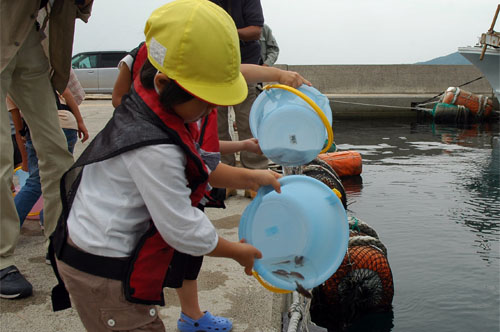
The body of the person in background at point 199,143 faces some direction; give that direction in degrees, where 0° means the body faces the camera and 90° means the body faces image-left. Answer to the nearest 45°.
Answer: approximately 270°

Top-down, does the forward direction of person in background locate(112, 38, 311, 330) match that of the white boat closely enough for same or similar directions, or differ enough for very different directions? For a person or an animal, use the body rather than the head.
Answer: very different directions

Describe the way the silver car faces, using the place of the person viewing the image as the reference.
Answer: facing to the left of the viewer

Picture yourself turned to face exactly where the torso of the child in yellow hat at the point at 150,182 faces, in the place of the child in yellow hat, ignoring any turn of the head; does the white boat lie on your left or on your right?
on your left

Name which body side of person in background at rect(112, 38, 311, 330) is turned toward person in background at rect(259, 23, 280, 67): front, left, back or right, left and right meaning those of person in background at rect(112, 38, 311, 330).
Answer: left

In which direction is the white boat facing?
to the viewer's left

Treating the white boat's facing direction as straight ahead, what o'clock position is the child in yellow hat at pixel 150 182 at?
The child in yellow hat is roughly at 9 o'clock from the white boat.

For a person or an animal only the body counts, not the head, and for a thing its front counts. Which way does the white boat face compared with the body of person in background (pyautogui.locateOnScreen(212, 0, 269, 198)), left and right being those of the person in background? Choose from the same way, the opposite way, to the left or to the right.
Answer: to the right

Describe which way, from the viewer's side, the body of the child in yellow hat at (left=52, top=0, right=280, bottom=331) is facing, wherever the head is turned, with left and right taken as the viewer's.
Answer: facing to the right of the viewer

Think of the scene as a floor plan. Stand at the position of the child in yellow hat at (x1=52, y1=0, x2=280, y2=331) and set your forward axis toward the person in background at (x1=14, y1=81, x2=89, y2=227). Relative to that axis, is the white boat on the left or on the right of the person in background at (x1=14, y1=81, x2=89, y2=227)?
right

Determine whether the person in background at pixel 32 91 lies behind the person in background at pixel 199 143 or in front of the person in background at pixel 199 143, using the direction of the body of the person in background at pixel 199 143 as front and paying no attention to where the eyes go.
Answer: behind

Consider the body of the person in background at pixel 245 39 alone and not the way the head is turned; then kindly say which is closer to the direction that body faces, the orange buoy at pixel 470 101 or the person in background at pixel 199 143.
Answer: the person in background

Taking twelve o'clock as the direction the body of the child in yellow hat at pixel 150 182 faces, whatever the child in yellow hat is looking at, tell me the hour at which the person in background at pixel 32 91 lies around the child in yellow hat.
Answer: The person in background is roughly at 8 o'clock from the child in yellow hat.
